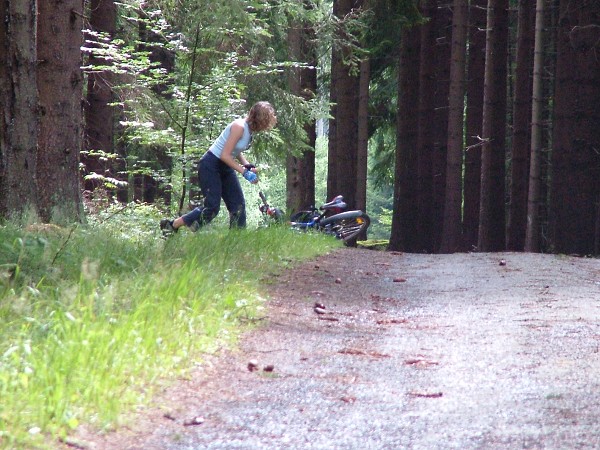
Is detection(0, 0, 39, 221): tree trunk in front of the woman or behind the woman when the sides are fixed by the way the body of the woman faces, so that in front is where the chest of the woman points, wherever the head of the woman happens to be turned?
behind

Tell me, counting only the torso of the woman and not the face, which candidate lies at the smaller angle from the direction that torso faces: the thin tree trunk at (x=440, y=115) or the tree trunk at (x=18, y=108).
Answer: the thin tree trunk

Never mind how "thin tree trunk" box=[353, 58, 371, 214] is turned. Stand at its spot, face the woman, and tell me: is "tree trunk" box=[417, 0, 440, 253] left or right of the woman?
left

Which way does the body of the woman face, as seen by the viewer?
to the viewer's right

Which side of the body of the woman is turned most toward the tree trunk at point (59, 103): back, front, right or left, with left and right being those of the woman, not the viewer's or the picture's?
back

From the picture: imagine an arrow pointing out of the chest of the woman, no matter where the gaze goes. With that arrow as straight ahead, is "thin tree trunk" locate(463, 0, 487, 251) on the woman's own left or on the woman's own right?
on the woman's own left

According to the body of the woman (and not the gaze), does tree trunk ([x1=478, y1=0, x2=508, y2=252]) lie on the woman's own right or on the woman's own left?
on the woman's own left

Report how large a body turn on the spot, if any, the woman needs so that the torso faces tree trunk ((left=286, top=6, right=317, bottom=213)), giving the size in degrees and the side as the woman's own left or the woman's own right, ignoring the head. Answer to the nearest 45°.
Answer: approximately 90° to the woman's own left
